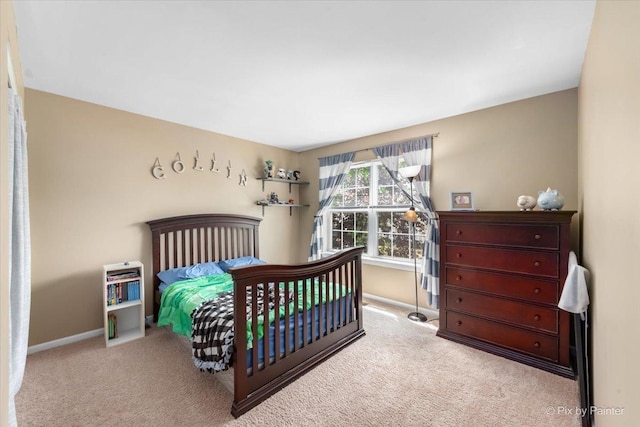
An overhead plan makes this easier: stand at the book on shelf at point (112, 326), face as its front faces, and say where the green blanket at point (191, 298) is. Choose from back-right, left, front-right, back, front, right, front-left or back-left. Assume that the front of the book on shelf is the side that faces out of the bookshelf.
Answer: front-left

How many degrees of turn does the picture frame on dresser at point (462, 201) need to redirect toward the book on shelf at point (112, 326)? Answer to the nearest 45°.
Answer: approximately 45° to its right

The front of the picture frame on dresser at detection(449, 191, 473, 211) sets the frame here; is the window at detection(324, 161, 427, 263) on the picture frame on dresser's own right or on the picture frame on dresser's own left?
on the picture frame on dresser's own right

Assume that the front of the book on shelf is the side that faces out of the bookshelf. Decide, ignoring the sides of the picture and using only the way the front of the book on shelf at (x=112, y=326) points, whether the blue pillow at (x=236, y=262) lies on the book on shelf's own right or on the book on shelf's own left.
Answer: on the book on shelf's own left

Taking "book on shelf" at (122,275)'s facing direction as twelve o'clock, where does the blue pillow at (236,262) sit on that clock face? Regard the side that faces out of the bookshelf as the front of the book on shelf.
The blue pillow is roughly at 9 o'clock from the book on shelf.
